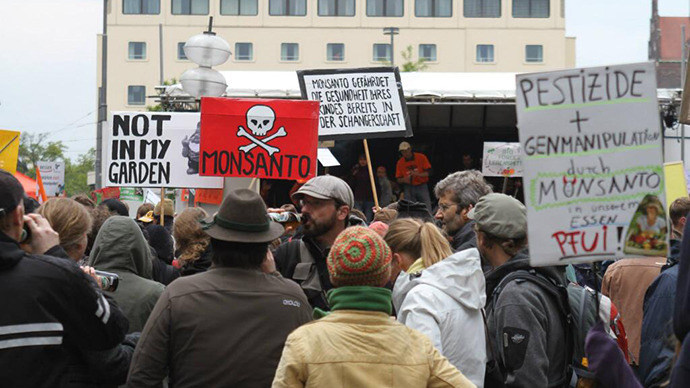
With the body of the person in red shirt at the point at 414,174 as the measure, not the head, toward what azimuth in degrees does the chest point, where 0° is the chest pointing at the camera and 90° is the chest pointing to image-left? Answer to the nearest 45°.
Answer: approximately 0°

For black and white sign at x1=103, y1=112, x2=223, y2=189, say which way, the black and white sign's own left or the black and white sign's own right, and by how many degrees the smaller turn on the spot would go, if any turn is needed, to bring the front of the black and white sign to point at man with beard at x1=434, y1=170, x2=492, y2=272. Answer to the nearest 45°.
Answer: approximately 45° to the black and white sign's own left

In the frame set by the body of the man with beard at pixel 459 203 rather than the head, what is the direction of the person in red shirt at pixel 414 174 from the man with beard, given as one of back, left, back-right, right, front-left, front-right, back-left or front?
right

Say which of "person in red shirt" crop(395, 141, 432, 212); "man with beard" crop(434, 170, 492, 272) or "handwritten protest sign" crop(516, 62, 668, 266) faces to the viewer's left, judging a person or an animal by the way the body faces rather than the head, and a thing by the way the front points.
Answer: the man with beard

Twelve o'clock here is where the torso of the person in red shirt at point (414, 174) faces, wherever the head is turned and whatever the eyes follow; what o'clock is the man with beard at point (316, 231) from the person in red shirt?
The man with beard is roughly at 12 o'clock from the person in red shirt.

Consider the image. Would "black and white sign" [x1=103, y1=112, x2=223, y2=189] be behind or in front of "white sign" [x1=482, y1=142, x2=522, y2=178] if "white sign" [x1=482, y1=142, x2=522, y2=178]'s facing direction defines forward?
in front

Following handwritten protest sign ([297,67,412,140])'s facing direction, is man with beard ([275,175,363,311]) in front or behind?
in front

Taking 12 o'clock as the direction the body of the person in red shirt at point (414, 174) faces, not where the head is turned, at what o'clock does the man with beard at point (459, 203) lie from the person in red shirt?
The man with beard is roughly at 12 o'clock from the person in red shirt.

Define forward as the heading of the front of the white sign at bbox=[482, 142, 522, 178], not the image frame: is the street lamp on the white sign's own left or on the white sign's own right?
on the white sign's own right

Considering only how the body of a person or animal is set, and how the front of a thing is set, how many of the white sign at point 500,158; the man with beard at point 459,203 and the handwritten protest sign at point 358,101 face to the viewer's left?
1
